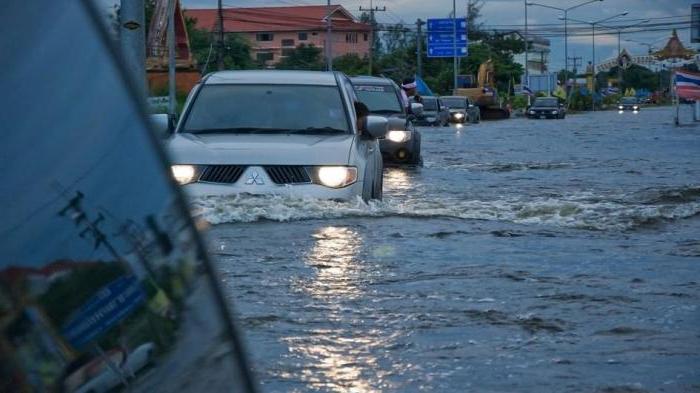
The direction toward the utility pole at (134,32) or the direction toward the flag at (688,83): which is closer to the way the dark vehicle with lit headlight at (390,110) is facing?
the utility pole

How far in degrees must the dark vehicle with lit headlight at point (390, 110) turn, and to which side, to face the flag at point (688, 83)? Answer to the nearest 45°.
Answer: approximately 135° to its left

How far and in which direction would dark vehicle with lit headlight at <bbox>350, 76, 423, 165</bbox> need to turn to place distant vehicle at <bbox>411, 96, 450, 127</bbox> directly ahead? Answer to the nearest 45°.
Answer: approximately 180°

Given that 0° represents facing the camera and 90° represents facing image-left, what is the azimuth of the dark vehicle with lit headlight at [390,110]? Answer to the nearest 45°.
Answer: approximately 0°

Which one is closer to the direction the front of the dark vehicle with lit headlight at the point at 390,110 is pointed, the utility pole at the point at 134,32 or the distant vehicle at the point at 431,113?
the utility pole
